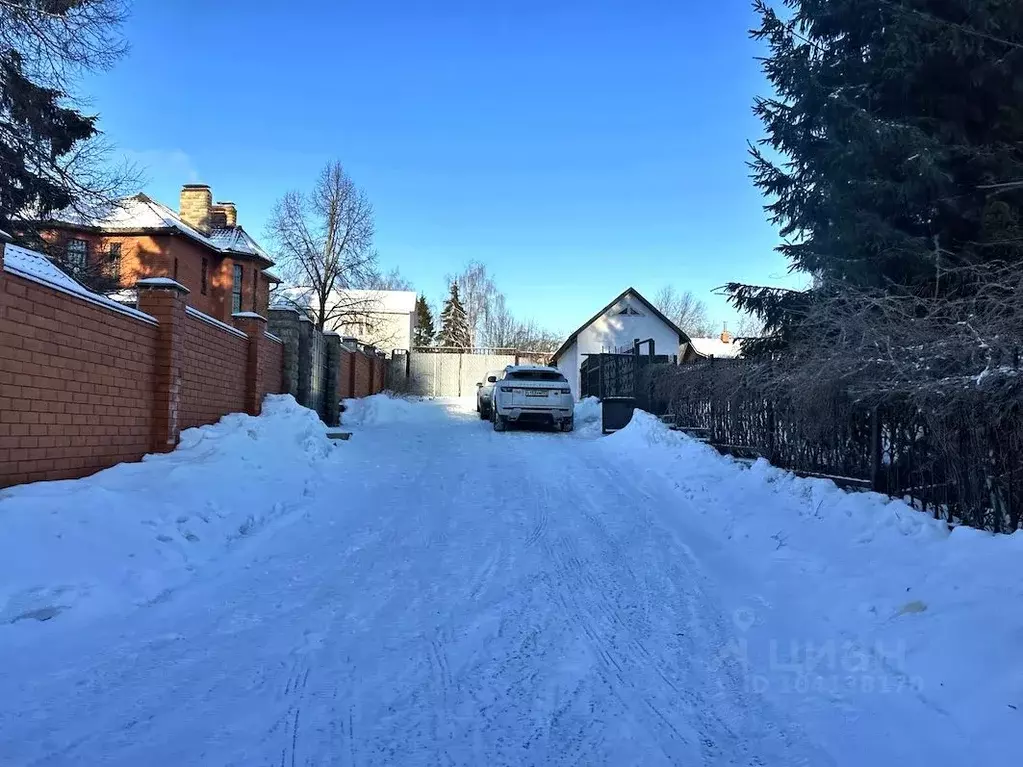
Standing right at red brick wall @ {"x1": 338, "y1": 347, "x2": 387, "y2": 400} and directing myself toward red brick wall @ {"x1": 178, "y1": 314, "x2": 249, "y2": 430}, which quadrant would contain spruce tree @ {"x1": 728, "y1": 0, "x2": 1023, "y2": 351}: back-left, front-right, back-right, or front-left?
front-left

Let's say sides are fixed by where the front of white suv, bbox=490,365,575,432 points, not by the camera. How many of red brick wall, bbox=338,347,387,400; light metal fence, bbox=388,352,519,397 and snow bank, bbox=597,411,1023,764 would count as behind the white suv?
1

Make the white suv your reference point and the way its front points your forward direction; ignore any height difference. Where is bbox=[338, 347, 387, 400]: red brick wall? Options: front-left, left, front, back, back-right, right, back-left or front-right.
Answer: front-left

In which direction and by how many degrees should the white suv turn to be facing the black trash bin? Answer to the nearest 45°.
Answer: approximately 90° to its right

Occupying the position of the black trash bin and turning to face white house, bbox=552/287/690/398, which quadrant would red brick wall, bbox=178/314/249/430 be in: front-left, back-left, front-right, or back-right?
back-left

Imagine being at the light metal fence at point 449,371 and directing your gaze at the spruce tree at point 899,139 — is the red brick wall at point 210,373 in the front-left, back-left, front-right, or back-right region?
front-right

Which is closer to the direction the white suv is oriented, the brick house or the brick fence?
the brick house

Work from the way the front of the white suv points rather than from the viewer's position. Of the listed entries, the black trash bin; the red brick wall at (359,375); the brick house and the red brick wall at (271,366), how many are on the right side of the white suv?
1

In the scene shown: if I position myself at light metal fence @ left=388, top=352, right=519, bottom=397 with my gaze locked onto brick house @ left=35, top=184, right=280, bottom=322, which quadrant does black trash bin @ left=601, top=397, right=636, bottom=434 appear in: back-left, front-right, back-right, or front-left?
front-left

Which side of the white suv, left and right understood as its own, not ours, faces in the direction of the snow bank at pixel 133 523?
back

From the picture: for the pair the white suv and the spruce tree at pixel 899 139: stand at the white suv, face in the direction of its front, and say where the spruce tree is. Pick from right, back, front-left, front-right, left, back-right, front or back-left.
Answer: back-right

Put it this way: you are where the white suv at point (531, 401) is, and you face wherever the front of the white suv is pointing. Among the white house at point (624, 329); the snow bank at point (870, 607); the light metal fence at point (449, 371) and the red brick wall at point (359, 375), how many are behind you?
1

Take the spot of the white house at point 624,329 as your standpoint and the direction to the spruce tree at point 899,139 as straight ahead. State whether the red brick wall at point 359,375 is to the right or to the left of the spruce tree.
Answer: right

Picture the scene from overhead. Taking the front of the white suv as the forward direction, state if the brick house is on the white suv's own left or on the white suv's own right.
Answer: on the white suv's own left

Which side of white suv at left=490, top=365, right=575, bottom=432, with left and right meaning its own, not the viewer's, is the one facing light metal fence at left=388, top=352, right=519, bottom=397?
front

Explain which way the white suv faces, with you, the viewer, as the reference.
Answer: facing away from the viewer

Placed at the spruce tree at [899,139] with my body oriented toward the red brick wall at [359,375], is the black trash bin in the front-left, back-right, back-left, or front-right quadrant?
front-right
